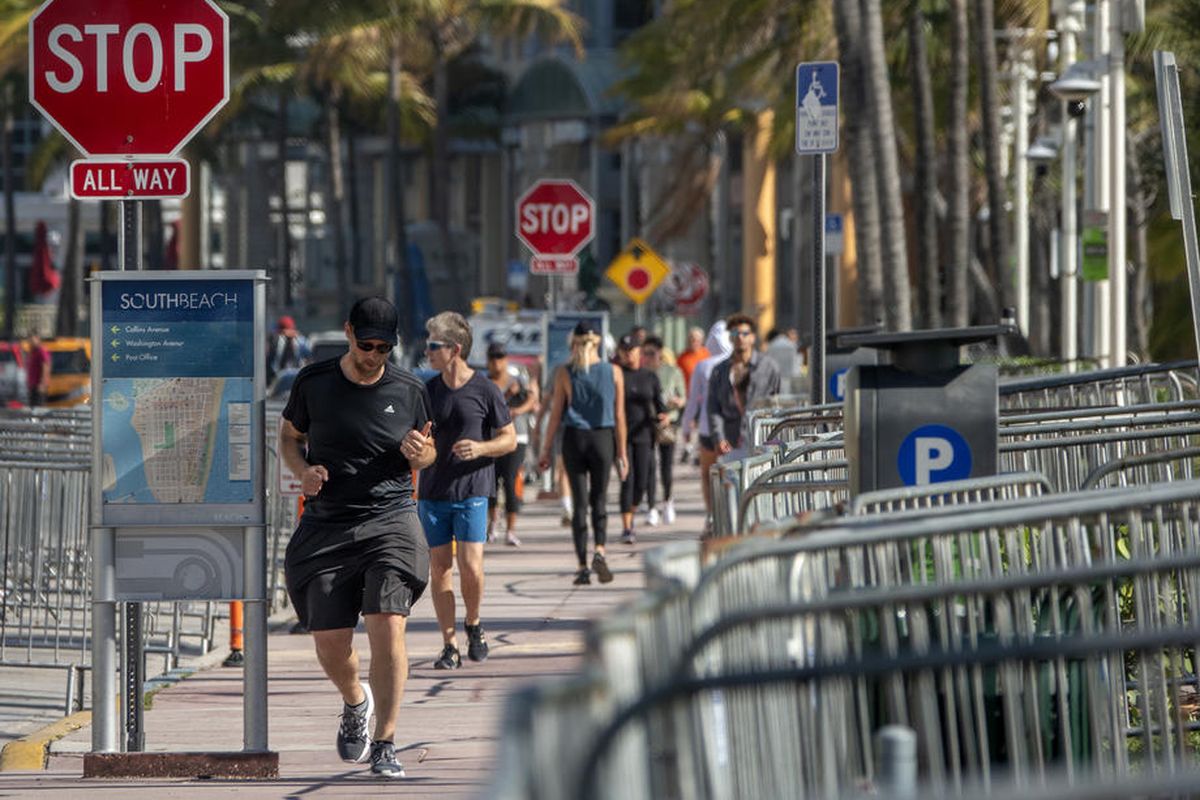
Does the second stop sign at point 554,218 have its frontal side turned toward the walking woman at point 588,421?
yes

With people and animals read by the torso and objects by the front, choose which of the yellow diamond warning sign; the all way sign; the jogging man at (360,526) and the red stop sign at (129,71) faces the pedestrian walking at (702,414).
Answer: the yellow diamond warning sign

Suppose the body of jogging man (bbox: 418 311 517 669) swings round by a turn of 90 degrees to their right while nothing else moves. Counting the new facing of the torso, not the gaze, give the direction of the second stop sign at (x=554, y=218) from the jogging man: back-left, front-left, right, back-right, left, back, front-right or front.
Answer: front-right

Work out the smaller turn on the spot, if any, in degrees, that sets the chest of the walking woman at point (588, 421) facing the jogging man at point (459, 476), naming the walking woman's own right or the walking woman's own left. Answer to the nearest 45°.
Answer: approximately 180°

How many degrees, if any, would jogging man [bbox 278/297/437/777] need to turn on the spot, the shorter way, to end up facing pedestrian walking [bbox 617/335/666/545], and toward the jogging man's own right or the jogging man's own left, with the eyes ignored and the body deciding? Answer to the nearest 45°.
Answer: approximately 180°

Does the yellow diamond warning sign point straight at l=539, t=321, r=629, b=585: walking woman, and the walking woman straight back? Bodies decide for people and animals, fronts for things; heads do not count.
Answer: yes

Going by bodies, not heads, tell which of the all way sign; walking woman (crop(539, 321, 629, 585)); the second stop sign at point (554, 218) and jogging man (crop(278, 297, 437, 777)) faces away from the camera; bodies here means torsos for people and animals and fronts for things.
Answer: the walking woman

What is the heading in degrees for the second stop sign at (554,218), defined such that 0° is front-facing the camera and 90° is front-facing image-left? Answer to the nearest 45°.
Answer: approximately 0°

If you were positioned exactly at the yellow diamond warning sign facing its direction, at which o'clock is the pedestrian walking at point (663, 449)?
The pedestrian walking is roughly at 12 o'clock from the yellow diamond warning sign.

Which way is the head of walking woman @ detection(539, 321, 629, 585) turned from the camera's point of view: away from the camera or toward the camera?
away from the camera

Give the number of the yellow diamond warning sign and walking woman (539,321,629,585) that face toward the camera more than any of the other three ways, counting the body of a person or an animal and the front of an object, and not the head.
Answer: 1

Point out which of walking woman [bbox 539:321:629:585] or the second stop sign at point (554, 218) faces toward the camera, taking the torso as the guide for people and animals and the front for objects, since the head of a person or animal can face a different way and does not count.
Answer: the second stop sign

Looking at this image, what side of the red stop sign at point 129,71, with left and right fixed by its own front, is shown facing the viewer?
front

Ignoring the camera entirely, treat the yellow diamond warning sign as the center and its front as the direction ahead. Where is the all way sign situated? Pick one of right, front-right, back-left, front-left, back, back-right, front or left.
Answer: front

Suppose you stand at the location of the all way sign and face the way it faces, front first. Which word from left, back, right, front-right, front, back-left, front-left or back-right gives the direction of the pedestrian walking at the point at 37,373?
back

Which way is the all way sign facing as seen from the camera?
toward the camera
